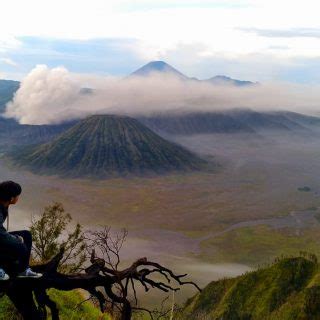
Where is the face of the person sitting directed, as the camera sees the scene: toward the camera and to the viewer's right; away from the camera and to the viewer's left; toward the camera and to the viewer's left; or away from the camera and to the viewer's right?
away from the camera and to the viewer's right

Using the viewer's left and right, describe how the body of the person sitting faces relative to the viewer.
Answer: facing to the right of the viewer
